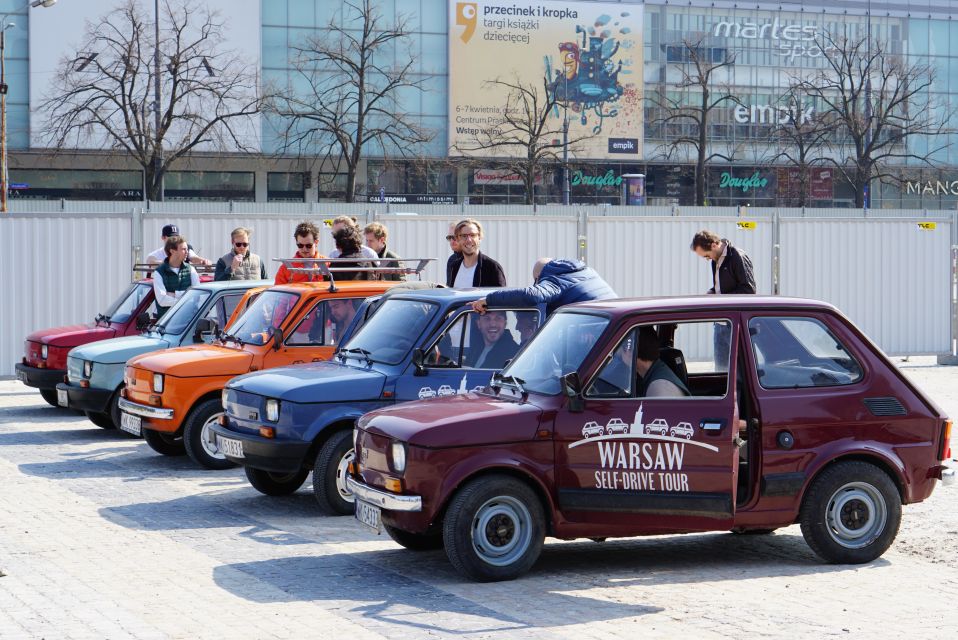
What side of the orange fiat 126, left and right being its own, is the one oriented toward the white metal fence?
back

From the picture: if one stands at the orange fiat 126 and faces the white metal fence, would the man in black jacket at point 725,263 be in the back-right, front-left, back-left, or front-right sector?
front-right

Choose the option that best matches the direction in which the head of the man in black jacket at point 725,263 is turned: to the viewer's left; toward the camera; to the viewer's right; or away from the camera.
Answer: to the viewer's left

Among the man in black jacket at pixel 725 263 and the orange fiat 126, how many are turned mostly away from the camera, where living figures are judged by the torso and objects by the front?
0

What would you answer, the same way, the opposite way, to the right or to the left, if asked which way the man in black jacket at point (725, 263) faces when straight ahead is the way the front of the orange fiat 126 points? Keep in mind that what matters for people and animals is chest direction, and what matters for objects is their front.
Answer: the same way

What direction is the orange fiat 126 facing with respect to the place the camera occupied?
facing the viewer and to the left of the viewer

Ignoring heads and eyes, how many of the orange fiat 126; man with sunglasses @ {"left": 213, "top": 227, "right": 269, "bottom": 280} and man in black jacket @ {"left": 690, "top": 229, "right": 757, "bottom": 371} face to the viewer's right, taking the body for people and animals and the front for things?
0

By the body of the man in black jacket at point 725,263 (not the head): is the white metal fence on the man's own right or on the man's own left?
on the man's own right

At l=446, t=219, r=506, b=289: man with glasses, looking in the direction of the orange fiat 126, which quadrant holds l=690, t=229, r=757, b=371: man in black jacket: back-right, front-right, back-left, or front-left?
back-left

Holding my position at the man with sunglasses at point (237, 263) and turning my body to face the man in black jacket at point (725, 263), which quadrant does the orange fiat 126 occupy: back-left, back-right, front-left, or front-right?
front-right

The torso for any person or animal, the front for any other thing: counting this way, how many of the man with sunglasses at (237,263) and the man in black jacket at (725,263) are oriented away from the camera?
0

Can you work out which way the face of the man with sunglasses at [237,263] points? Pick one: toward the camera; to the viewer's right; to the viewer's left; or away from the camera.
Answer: toward the camera

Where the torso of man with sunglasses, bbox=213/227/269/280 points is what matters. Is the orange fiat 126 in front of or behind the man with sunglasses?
in front

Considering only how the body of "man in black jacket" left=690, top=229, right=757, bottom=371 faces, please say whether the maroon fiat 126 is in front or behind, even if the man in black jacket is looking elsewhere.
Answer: in front

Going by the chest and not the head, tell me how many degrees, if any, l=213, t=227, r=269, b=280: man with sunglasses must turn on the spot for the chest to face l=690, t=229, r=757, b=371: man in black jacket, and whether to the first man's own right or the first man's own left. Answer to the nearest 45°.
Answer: approximately 45° to the first man's own left

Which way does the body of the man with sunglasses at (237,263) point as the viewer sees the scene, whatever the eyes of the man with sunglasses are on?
toward the camera
